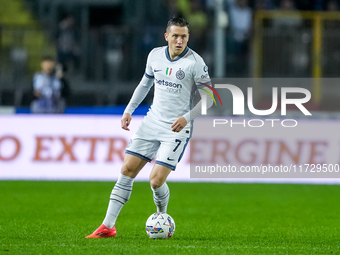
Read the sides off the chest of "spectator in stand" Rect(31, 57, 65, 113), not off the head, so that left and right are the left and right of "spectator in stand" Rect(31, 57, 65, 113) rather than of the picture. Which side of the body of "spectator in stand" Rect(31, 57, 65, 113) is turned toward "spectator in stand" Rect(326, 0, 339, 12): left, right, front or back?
left

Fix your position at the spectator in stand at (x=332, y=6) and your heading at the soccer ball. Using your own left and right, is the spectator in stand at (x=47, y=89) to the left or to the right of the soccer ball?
right

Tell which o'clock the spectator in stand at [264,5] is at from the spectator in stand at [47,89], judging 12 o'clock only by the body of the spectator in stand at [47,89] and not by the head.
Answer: the spectator in stand at [264,5] is roughly at 8 o'clock from the spectator in stand at [47,89].

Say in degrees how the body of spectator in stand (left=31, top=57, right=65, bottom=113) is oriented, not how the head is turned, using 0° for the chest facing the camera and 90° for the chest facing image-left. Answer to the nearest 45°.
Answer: approximately 0°

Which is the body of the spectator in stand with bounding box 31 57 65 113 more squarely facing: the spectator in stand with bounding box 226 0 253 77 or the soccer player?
the soccer player

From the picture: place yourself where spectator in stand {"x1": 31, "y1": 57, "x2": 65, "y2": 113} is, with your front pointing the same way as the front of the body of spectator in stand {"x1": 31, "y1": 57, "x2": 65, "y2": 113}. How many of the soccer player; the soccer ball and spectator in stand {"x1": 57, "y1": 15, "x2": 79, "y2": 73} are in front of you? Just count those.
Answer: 2

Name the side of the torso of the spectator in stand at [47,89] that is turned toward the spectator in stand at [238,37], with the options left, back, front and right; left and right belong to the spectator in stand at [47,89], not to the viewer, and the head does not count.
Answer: left

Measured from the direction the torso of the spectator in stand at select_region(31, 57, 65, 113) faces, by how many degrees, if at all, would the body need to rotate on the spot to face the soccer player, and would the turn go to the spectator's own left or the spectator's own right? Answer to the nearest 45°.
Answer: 0° — they already face them

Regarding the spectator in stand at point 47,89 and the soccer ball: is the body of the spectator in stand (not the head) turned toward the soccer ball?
yes

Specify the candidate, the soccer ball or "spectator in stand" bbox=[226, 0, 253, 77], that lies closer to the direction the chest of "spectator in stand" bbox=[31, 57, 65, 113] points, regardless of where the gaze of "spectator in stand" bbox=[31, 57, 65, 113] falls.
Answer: the soccer ball

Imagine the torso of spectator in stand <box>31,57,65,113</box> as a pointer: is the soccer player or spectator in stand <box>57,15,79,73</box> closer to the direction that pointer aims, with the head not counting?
the soccer player

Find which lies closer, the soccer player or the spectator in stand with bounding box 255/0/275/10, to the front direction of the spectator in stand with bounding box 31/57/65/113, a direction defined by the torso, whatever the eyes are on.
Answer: the soccer player
